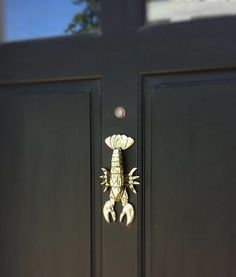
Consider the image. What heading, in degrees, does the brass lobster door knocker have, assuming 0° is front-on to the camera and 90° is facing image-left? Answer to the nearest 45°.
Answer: approximately 0°
